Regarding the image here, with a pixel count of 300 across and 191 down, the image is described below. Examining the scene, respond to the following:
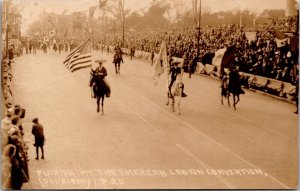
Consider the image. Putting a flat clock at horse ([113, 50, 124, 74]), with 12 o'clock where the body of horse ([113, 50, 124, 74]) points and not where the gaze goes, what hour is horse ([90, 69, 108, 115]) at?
horse ([90, 69, 108, 115]) is roughly at 12 o'clock from horse ([113, 50, 124, 74]).

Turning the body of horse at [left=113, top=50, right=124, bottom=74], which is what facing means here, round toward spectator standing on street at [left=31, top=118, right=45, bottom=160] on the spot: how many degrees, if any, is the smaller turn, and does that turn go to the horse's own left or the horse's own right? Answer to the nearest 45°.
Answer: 0° — it already faces them

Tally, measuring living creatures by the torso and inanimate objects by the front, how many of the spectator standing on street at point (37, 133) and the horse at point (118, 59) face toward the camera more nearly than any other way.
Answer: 1

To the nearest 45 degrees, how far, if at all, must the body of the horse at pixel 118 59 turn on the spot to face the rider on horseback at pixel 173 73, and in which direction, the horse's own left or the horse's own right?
0° — it already faces them

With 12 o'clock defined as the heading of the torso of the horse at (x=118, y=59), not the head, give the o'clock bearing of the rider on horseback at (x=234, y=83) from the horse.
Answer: The rider on horseback is roughly at 11 o'clock from the horse.

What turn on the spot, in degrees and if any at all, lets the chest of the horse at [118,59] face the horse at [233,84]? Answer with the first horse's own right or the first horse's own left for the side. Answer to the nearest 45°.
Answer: approximately 45° to the first horse's own left

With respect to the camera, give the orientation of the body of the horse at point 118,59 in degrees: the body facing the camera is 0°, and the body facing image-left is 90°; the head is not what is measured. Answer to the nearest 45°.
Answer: approximately 0°
